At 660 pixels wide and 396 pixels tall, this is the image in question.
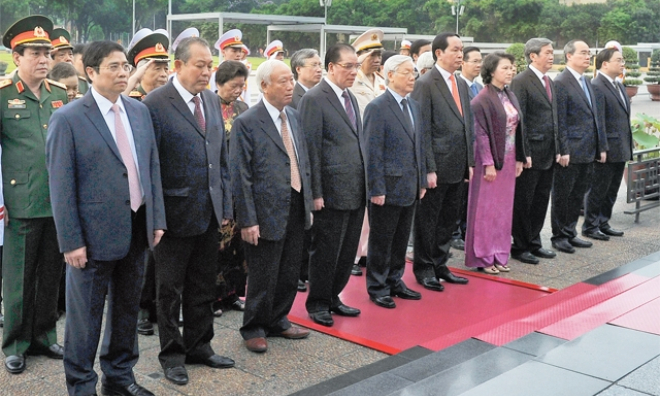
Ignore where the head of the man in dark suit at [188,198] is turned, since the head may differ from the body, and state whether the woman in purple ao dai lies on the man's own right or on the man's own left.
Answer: on the man's own left

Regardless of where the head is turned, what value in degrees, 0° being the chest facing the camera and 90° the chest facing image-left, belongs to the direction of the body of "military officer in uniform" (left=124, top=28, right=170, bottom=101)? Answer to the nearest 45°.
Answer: approximately 315°

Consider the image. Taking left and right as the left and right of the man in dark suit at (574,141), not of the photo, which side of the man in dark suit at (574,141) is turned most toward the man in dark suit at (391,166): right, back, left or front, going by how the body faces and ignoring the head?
right

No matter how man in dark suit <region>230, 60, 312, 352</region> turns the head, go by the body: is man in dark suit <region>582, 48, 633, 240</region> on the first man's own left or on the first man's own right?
on the first man's own left

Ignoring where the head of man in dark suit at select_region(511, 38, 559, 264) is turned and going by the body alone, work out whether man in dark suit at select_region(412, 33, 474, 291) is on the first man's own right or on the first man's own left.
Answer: on the first man's own right

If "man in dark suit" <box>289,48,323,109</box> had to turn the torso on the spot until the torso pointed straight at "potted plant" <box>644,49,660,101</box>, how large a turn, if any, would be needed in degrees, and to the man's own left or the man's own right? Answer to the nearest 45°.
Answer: approximately 90° to the man's own left

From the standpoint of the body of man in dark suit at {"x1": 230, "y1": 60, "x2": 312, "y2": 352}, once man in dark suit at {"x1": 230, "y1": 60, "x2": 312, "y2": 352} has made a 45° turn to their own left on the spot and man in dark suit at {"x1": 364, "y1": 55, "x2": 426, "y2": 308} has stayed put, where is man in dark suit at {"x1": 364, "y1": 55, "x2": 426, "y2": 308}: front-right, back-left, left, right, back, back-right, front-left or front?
front-left

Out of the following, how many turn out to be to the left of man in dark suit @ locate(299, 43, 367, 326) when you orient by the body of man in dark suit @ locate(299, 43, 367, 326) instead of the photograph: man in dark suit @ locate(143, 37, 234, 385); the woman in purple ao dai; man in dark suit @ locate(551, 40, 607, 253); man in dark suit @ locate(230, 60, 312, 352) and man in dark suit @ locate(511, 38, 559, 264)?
3

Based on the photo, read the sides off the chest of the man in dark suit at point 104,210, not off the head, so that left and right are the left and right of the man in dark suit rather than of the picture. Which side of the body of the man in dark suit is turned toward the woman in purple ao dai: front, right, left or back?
left

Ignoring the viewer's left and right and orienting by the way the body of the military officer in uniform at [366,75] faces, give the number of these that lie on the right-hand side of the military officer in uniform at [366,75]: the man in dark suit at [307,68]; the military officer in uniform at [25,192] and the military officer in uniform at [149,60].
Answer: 3

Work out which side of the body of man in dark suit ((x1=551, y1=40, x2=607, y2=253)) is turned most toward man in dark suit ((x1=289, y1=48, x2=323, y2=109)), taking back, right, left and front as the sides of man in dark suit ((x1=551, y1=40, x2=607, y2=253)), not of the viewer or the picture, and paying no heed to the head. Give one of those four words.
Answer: right
